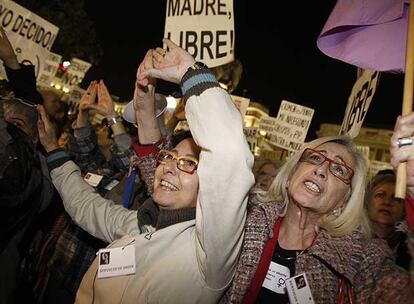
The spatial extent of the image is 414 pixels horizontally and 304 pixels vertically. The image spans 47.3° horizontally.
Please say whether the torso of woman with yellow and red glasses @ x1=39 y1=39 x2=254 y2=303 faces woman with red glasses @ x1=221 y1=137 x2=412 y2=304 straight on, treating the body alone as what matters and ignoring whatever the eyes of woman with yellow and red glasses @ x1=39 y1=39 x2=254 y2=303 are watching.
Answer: no

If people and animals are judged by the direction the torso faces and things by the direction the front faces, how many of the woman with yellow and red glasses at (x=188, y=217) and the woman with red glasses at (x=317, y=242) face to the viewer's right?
0

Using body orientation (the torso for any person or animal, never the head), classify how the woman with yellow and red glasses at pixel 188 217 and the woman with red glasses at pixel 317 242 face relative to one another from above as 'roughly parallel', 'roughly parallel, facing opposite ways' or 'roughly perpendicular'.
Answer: roughly parallel

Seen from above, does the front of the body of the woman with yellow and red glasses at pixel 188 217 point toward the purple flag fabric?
no

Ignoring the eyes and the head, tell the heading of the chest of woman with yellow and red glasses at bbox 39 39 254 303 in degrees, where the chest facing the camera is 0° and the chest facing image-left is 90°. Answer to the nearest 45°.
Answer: approximately 45°

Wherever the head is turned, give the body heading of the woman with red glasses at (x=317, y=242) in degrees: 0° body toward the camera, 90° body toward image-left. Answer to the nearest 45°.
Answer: approximately 45°
